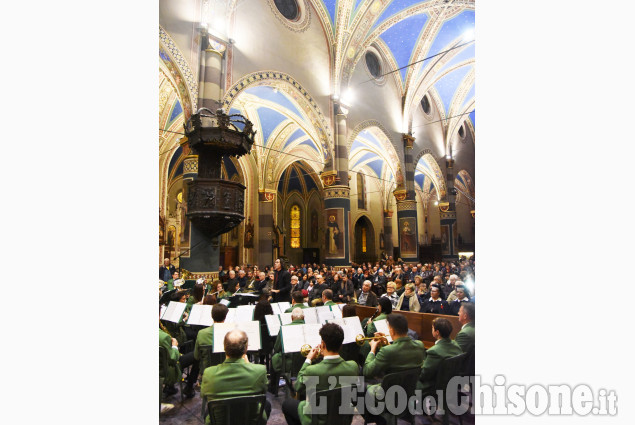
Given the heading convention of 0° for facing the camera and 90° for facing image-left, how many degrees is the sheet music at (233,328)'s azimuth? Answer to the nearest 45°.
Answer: approximately 0°

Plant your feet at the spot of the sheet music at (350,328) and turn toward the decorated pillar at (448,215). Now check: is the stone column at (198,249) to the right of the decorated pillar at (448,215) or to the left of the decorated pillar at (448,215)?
left

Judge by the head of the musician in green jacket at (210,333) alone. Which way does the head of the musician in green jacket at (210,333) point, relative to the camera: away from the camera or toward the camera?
away from the camera

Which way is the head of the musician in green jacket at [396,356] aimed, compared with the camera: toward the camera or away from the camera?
away from the camera

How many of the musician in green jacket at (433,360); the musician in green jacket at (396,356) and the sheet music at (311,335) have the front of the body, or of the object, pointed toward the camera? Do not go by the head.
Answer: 1

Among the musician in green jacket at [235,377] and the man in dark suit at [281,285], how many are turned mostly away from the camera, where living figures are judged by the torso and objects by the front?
1

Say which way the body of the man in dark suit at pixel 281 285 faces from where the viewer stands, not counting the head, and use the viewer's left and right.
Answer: facing the viewer and to the left of the viewer

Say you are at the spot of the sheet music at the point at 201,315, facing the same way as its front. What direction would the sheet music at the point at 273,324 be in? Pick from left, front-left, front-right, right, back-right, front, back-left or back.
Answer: front-left

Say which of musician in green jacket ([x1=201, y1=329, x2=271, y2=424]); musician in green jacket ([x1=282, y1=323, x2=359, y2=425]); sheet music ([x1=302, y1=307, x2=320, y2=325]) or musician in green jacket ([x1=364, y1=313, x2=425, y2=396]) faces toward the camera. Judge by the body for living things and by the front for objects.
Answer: the sheet music

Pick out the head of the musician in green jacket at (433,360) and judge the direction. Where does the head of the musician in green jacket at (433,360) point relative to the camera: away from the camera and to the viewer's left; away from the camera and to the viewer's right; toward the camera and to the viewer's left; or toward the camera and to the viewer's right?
away from the camera and to the viewer's left

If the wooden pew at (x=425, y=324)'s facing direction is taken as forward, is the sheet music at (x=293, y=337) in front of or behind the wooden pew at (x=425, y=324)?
in front
